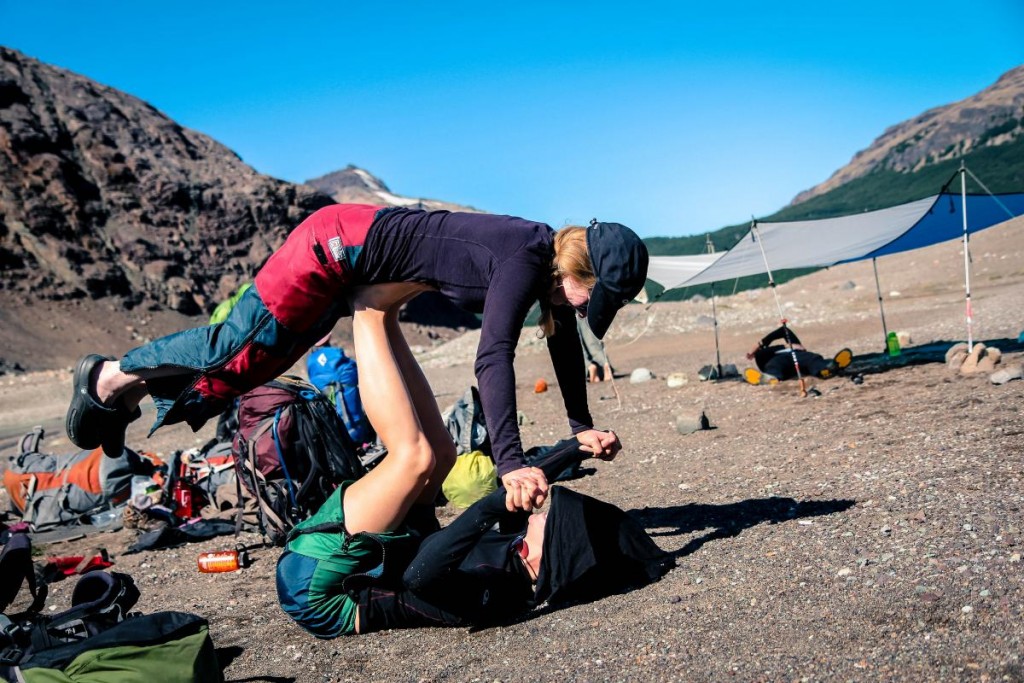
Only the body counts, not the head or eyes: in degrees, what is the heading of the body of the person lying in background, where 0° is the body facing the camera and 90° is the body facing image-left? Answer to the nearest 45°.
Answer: approximately 0°

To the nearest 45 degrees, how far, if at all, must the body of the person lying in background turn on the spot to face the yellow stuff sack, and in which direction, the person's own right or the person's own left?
0° — they already face it

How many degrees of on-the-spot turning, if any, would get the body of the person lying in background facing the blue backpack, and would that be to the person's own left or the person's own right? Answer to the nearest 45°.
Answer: approximately 45° to the person's own right
